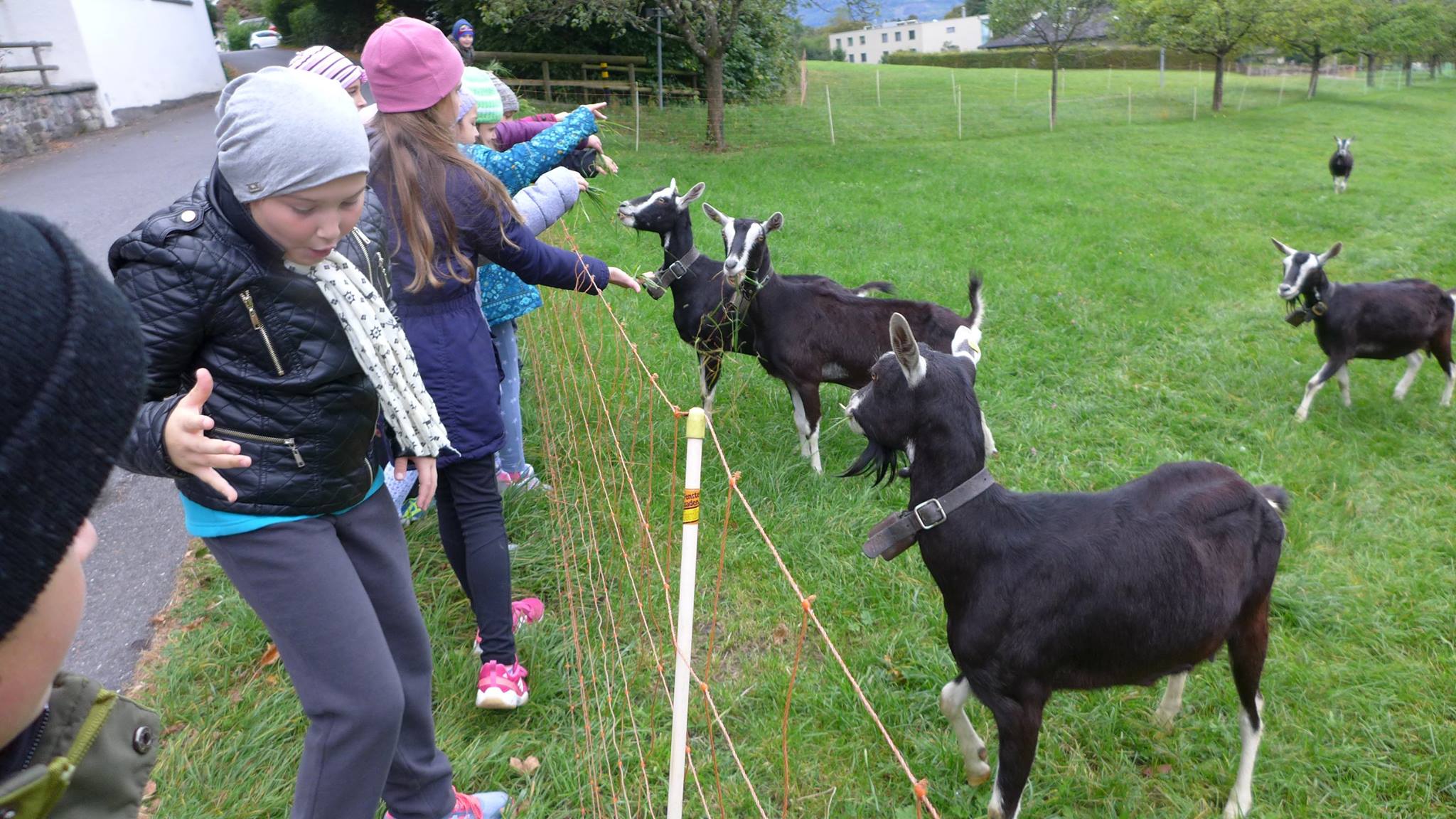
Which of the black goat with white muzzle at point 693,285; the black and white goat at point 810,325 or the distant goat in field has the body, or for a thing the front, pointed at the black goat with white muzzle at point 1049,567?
the distant goat in field

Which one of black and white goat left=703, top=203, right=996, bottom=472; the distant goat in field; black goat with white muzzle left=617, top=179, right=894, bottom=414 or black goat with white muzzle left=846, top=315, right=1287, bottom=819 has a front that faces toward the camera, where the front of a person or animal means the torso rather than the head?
the distant goat in field

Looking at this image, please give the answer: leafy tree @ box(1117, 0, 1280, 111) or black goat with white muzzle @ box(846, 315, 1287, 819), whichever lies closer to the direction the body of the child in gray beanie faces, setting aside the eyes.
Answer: the black goat with white muzzle

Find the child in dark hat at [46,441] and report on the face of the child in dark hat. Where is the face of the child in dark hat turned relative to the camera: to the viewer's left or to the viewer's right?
to the viewer's right

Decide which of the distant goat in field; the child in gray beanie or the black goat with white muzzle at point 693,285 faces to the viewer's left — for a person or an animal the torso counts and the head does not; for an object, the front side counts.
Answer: the black goat with white muzzle

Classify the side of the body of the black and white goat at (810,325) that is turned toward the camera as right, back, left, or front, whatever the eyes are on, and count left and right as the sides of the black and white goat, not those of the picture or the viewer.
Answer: left

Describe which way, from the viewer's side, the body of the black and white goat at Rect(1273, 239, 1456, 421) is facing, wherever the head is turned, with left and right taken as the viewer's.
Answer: facing to the left of the viewer

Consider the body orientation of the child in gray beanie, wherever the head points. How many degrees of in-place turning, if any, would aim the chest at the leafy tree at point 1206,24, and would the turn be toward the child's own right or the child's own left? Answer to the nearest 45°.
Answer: approximately 90° to the child's own left

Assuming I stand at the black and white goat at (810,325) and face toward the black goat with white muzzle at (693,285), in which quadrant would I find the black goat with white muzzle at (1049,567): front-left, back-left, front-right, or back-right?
back-left

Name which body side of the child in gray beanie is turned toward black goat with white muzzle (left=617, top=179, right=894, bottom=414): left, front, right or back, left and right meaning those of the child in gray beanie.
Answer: left

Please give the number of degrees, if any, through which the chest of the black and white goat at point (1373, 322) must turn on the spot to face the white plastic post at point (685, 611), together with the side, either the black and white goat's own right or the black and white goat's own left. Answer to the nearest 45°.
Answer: approximately 90° to the black and white goat's own left

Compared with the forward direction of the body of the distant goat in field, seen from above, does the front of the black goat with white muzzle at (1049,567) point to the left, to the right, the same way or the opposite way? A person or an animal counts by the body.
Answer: to the right

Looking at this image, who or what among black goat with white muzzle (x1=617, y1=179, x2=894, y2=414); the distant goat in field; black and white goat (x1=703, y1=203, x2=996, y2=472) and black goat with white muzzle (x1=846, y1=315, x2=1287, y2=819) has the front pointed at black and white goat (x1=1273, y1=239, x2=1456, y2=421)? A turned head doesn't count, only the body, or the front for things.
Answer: the distant goat in field

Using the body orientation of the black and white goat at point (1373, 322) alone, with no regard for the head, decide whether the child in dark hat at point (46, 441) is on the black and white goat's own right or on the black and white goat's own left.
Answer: on the black and white goat's own left

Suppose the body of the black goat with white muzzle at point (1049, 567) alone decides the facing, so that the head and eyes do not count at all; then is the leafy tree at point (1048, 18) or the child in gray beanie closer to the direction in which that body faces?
the child in gray beanie
